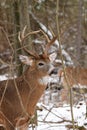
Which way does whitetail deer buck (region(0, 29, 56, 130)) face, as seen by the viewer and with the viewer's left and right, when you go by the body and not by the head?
facing to the right of the viewer
